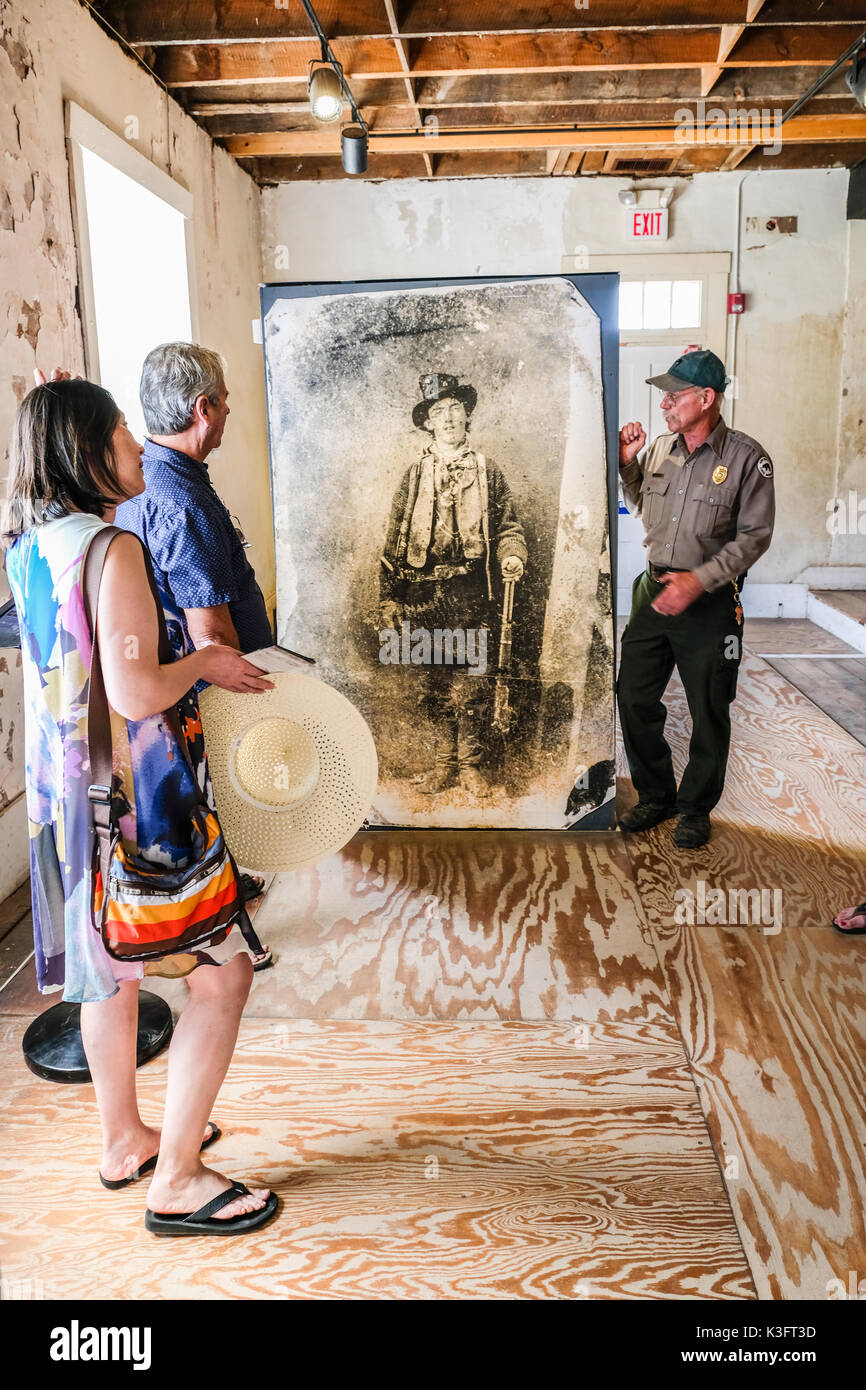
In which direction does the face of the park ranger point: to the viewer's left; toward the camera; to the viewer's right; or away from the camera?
to the viewer's left

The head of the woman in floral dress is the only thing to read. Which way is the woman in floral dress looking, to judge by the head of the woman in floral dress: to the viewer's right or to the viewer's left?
to the viewer's right

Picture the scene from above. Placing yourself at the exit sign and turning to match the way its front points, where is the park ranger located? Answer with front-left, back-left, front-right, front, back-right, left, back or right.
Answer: front

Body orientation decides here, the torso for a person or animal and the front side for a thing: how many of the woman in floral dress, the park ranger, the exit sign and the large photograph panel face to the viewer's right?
1

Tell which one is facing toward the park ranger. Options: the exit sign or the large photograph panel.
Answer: the exit sign

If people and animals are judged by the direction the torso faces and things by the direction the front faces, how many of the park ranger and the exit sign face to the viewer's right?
0

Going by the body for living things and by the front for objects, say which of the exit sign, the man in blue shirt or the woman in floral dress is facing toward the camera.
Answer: the exit sign

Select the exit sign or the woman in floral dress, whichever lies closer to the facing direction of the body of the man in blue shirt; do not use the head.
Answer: the exit sign

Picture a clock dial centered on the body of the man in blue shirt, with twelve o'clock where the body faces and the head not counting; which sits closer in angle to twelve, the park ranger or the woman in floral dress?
the park ranger

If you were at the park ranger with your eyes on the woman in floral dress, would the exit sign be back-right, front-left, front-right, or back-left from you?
back-right

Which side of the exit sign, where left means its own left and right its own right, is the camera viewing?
front

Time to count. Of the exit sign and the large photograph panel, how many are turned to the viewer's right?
0

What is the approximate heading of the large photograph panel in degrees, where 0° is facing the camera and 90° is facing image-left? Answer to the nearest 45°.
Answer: approximately 0°

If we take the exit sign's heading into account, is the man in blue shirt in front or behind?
in front

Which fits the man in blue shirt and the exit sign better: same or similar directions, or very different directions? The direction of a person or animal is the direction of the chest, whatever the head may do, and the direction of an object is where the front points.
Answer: very different directions
